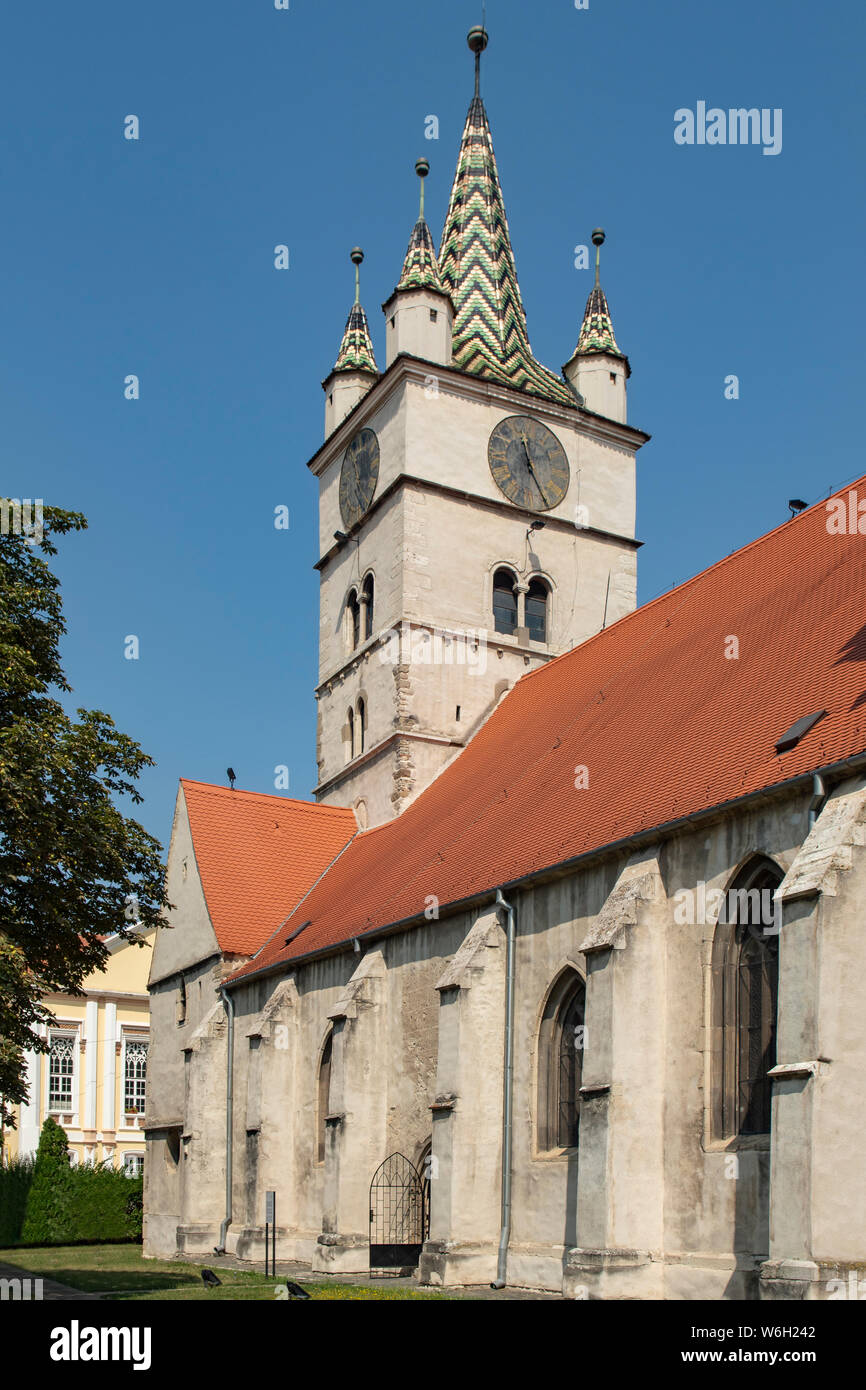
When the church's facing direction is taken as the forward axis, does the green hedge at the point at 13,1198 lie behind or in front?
in front

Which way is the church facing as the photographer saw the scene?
facing away from the viewer and to the left of the viewer

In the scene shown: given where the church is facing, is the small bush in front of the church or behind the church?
in front
